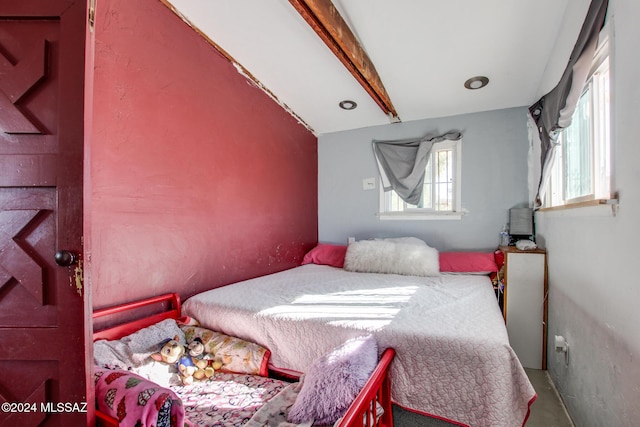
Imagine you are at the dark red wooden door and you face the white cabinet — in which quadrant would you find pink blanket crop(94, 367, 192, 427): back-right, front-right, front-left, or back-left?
front-right

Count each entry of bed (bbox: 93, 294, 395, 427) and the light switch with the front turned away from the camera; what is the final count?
0

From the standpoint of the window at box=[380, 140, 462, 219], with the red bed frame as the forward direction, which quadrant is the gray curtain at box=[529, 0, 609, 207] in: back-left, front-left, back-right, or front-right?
front-left

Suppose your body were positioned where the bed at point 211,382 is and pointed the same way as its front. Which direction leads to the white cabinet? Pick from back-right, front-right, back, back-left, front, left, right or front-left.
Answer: front-left

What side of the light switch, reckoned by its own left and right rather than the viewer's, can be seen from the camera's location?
front

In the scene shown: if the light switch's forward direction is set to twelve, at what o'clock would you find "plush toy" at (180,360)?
The plush toy is roughly at 1 o'clock from the light switch.

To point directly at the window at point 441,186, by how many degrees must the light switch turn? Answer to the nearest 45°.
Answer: approximately 90° to its left

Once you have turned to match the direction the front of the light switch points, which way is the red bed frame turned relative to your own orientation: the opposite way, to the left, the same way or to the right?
to the left

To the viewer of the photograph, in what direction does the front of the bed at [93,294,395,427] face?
facing the viewer and to the right of the viewer

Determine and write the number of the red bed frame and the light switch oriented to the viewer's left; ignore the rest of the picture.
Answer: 0

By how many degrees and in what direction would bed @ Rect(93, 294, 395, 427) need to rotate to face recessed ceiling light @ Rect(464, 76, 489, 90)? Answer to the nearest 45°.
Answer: approximately 45° to its left

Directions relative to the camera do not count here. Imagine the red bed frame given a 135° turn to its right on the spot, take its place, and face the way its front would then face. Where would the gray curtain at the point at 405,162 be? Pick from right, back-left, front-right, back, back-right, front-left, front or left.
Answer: back-right
